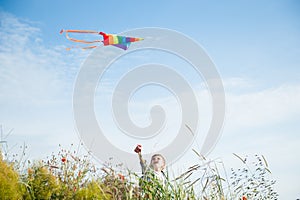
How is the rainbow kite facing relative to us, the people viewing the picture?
facing to the right of the viewer
